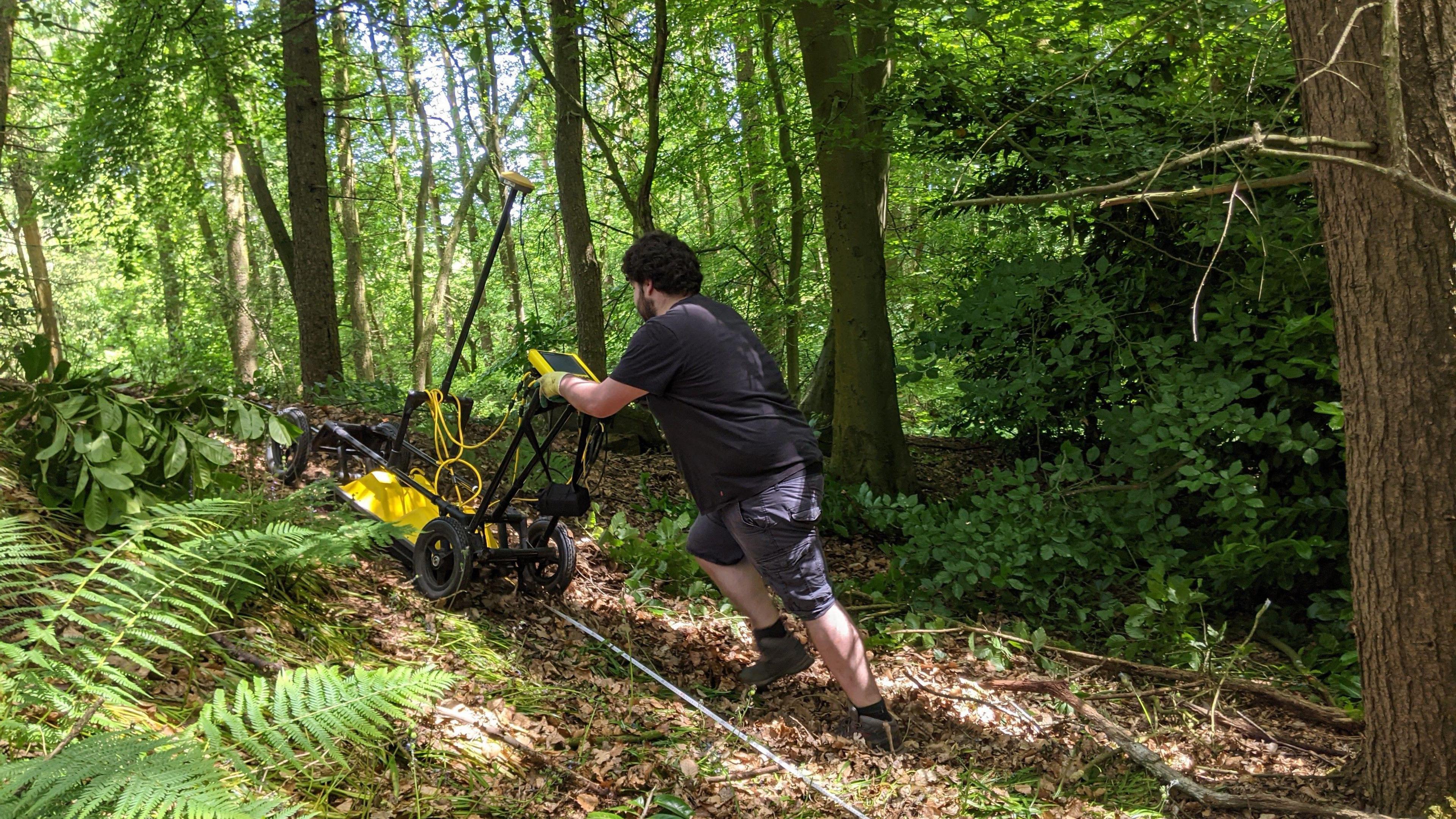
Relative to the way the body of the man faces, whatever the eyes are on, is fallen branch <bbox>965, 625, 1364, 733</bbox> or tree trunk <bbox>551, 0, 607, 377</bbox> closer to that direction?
the tree trunk

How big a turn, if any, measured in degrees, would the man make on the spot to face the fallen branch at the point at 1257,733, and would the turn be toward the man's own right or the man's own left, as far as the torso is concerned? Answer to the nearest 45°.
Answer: approximately 135° to the man's own right

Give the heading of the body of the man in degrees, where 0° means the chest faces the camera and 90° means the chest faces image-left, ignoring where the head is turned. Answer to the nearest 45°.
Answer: approximately 135°

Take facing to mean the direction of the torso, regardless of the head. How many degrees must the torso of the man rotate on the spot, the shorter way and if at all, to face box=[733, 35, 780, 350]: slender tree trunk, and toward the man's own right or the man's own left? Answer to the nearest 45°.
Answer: approximately 45° to the man's own right

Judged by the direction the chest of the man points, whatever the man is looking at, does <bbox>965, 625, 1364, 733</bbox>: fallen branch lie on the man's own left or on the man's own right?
on the man's own right

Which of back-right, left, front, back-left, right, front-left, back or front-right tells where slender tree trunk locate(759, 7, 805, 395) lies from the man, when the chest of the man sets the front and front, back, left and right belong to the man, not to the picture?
front-right

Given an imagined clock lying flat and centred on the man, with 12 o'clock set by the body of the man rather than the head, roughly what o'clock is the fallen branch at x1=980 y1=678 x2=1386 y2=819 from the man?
The fallen branch is roughly at 5 o'clock from the man.

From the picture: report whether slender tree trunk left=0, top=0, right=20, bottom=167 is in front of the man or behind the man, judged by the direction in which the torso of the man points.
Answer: in front

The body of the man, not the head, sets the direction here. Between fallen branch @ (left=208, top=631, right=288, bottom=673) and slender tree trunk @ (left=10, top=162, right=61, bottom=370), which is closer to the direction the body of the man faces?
the slender tree trunk

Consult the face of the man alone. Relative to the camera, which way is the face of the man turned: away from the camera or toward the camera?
away from the camera
